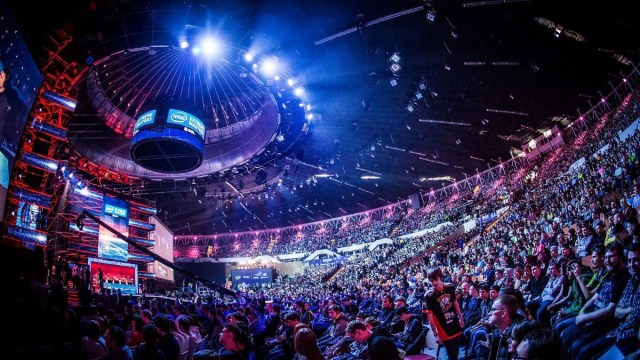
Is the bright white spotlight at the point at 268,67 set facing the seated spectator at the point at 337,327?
yes

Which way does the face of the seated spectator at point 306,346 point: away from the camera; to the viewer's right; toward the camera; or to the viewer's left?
away from the camera

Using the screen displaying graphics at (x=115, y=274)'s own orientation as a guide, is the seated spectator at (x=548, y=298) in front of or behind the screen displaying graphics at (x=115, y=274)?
in front

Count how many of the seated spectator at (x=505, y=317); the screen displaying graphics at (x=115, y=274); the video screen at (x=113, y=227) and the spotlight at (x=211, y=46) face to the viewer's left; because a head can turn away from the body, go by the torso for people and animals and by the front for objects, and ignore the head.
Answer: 1

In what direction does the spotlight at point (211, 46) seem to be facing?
toward the camera

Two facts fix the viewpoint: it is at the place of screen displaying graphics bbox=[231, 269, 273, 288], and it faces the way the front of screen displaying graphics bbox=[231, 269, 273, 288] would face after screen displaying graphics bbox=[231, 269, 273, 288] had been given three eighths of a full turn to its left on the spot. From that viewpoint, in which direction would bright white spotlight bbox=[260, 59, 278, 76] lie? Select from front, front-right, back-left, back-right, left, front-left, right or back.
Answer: back-right

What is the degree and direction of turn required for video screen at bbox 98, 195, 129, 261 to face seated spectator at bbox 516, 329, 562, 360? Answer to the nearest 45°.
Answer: approximately 45° to its right

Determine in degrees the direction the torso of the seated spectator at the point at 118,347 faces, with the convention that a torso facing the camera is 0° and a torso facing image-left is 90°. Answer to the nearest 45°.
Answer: approximately 135°

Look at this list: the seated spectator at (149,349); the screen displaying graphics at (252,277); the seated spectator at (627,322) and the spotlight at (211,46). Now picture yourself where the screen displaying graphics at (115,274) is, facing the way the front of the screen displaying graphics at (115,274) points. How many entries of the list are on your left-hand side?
1

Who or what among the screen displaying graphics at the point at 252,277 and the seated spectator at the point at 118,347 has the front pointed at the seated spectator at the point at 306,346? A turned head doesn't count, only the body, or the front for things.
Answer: the screen displaying graphics

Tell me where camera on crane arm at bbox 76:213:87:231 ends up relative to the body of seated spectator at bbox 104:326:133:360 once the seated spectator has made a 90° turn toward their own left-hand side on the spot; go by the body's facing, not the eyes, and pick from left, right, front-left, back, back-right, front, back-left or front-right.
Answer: back-right

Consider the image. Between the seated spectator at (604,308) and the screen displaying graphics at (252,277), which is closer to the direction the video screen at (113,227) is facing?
the seated spectator

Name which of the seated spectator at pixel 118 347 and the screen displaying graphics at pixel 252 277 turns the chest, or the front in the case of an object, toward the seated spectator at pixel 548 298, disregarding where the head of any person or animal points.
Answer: the screen displaying graphics

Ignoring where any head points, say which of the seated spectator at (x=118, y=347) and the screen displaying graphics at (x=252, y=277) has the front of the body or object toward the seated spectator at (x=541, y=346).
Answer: the screen displaying graphics

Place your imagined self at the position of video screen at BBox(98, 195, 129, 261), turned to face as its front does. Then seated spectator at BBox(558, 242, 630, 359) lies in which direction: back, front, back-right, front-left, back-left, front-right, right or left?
front-right

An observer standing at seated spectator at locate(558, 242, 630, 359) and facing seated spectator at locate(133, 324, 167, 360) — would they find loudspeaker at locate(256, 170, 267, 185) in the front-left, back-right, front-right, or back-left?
front-right

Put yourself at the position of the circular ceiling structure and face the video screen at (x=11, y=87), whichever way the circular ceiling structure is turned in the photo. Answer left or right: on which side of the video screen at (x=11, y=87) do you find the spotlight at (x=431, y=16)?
left
